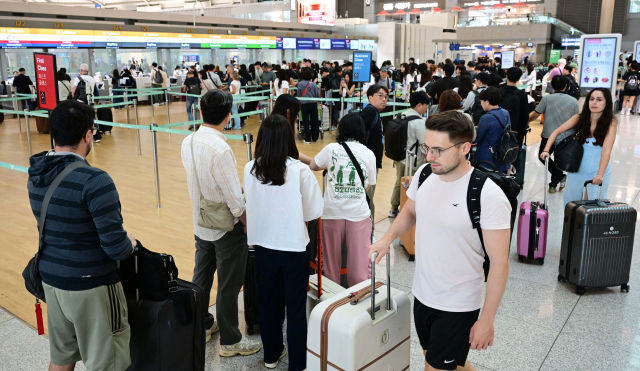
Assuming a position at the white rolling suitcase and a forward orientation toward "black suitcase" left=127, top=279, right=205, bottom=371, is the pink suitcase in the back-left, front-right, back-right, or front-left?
back-right

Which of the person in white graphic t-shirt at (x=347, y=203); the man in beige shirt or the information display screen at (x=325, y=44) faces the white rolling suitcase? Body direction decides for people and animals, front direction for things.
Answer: the information display screen

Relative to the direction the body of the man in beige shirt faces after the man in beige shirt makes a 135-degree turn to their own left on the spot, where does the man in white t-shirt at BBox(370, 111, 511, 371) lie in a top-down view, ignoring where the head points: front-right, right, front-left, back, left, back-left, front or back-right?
back-left

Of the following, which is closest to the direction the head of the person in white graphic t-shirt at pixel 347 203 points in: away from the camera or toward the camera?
away from the camera

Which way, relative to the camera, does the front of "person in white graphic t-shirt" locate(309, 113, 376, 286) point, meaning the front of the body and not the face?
away from the camera

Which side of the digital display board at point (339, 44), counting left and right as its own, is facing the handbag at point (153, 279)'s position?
front

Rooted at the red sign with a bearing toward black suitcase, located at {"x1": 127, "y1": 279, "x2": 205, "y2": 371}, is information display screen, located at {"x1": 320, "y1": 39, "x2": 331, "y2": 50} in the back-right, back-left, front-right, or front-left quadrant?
back-left

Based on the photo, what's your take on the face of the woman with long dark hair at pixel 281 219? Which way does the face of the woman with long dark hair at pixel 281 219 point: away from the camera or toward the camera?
away from the camera

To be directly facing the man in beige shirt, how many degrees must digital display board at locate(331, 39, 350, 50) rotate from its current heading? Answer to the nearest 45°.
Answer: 0° — it already faces them

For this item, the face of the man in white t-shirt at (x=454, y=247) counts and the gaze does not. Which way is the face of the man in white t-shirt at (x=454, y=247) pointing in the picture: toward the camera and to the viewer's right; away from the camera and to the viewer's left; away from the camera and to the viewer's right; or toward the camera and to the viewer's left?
toward the camera and to the viewer's left
